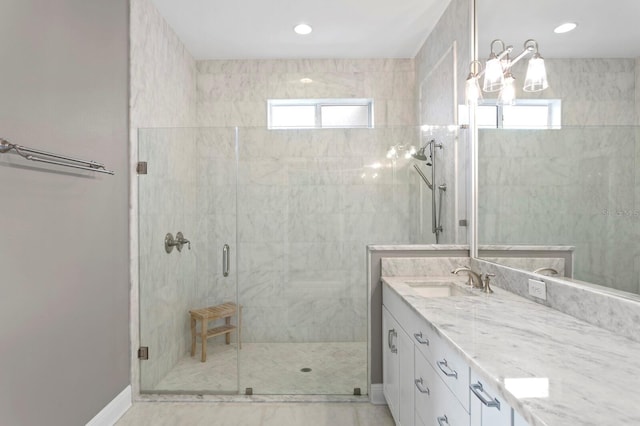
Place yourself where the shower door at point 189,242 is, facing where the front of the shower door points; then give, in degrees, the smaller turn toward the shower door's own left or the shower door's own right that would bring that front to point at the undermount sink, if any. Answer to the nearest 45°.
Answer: approximately 45° to the shower door's own left

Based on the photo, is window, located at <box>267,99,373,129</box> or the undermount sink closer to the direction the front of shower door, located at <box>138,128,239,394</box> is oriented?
the undermount sink

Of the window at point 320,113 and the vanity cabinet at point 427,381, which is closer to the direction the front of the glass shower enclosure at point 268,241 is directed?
the vanity cabinet

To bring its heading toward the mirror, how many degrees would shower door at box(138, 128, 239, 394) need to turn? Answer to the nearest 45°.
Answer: approximately 45° to its left

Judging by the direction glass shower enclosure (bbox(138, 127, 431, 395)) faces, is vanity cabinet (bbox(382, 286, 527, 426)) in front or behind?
in front

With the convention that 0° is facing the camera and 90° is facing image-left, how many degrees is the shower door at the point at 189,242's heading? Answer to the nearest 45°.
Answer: approximately 0°

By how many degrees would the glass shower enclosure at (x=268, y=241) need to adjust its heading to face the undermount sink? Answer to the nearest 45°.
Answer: approximately 45° to its left

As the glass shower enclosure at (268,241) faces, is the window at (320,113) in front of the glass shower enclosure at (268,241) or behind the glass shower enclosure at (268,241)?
behind

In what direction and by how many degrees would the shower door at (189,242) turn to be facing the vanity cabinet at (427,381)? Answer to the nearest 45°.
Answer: approximately 45° to its left
